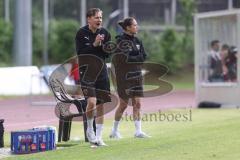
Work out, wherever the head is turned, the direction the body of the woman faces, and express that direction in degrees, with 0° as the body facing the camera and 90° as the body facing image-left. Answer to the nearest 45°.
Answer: approximately 315°

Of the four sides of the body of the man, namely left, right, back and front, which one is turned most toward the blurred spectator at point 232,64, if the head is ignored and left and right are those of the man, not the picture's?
left

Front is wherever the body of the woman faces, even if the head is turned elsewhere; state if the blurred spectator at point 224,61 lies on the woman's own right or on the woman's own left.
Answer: on the woman's own left

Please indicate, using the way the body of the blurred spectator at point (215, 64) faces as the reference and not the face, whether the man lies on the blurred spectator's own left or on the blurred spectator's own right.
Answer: on the blurred spectator's own right
